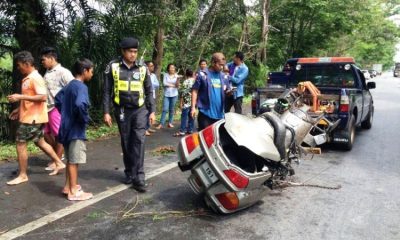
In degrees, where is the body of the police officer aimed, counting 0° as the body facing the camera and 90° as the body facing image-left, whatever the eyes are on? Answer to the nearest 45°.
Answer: approximately 0°

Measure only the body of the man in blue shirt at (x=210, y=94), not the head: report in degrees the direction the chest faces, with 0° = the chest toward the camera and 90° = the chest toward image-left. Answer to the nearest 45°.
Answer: approximately 315°

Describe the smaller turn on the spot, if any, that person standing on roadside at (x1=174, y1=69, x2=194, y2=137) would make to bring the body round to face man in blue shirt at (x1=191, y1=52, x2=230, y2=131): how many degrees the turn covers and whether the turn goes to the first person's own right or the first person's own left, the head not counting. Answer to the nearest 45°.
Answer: approximately 45° to the first person's own left

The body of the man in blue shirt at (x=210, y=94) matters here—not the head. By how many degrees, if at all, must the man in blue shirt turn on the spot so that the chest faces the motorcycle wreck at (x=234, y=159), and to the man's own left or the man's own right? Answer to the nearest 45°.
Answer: approximately 45° to the man's own right

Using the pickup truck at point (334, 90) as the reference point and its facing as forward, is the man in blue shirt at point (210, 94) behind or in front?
behind

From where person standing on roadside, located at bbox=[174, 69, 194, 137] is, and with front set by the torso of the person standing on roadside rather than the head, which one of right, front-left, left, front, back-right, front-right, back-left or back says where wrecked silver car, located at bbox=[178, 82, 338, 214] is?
front-left

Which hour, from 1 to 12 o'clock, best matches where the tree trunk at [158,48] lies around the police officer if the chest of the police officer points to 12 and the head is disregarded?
The tree trunk is roughly at 6 o'clock from the police officer.

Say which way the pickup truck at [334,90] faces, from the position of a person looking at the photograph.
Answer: facing away from the viewer and to the right of the viewer

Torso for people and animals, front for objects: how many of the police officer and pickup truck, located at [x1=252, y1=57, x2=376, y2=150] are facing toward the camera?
1

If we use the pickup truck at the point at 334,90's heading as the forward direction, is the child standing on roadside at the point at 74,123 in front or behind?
behind
